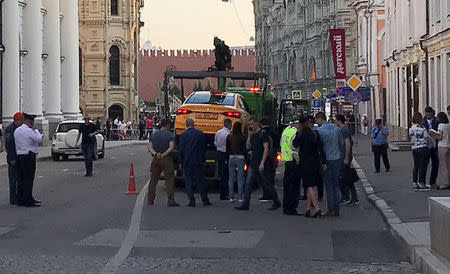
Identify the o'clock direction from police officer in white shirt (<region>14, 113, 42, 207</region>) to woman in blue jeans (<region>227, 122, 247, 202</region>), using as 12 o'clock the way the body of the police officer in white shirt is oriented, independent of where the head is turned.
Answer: The woman in blue jeans is roughly at 12 o'clock from the police officer in white shirt.

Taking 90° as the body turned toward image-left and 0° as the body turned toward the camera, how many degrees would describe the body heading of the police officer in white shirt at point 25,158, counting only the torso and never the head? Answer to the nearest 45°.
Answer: approximately 270°

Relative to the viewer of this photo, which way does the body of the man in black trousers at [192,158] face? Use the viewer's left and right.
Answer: facing away from the viewer

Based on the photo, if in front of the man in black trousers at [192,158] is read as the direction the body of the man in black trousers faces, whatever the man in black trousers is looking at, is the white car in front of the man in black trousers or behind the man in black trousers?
in front

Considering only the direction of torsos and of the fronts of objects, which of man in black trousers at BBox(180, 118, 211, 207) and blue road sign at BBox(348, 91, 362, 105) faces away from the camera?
the man in black trousers

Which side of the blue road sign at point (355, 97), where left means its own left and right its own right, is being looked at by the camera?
front

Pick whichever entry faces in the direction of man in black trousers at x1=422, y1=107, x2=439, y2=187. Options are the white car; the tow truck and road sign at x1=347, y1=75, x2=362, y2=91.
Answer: the road sign

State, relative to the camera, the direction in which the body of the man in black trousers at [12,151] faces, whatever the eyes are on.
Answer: to the viewer's right

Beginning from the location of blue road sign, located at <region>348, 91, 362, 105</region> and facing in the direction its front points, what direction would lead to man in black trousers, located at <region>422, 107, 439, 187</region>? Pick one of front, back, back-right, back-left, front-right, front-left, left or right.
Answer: front

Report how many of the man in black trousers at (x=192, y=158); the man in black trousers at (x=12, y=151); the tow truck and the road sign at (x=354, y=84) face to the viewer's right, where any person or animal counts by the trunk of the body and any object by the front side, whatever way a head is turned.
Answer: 1

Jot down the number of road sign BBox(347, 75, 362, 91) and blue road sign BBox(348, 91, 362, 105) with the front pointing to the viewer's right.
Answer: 0

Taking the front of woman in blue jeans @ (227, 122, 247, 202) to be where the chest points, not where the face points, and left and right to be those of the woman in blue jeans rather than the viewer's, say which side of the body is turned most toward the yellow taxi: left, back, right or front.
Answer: front

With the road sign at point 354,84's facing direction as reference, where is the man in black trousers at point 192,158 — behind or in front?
in front

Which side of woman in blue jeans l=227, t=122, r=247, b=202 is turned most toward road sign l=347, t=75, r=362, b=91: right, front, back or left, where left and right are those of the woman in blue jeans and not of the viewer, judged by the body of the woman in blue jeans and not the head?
front
